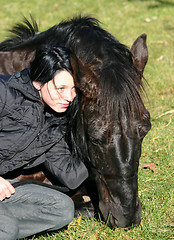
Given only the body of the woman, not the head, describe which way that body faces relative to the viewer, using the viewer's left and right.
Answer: facing the viewer and to the right of the viewer

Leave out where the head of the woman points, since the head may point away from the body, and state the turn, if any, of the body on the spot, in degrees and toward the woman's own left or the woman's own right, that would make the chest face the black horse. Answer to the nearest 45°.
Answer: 0° — they already face it

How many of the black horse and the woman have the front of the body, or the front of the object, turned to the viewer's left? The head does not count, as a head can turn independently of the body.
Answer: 0

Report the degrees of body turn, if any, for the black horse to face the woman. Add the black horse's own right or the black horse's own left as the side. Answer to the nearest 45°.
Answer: approximately 135° to the black horse's own right

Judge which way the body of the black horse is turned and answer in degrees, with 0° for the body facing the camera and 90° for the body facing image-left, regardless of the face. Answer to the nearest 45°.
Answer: approximately 315°

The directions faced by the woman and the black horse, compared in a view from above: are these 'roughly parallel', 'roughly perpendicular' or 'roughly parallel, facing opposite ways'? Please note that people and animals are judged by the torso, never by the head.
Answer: roughly parallel
